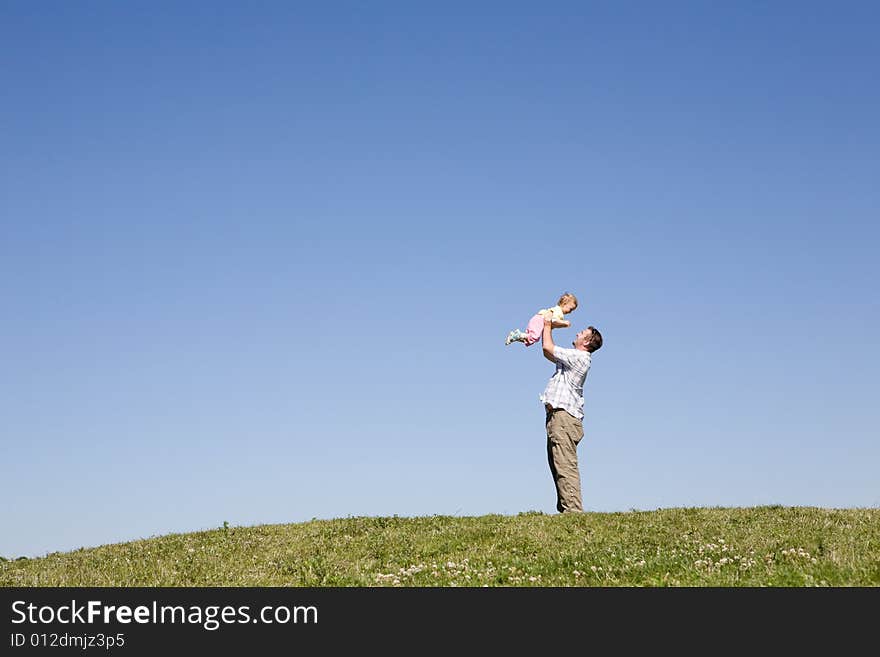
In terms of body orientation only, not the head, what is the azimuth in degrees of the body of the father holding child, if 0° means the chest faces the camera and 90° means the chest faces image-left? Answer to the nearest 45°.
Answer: approximately 90°

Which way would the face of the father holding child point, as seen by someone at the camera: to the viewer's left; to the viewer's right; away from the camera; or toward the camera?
to the viewer's left
